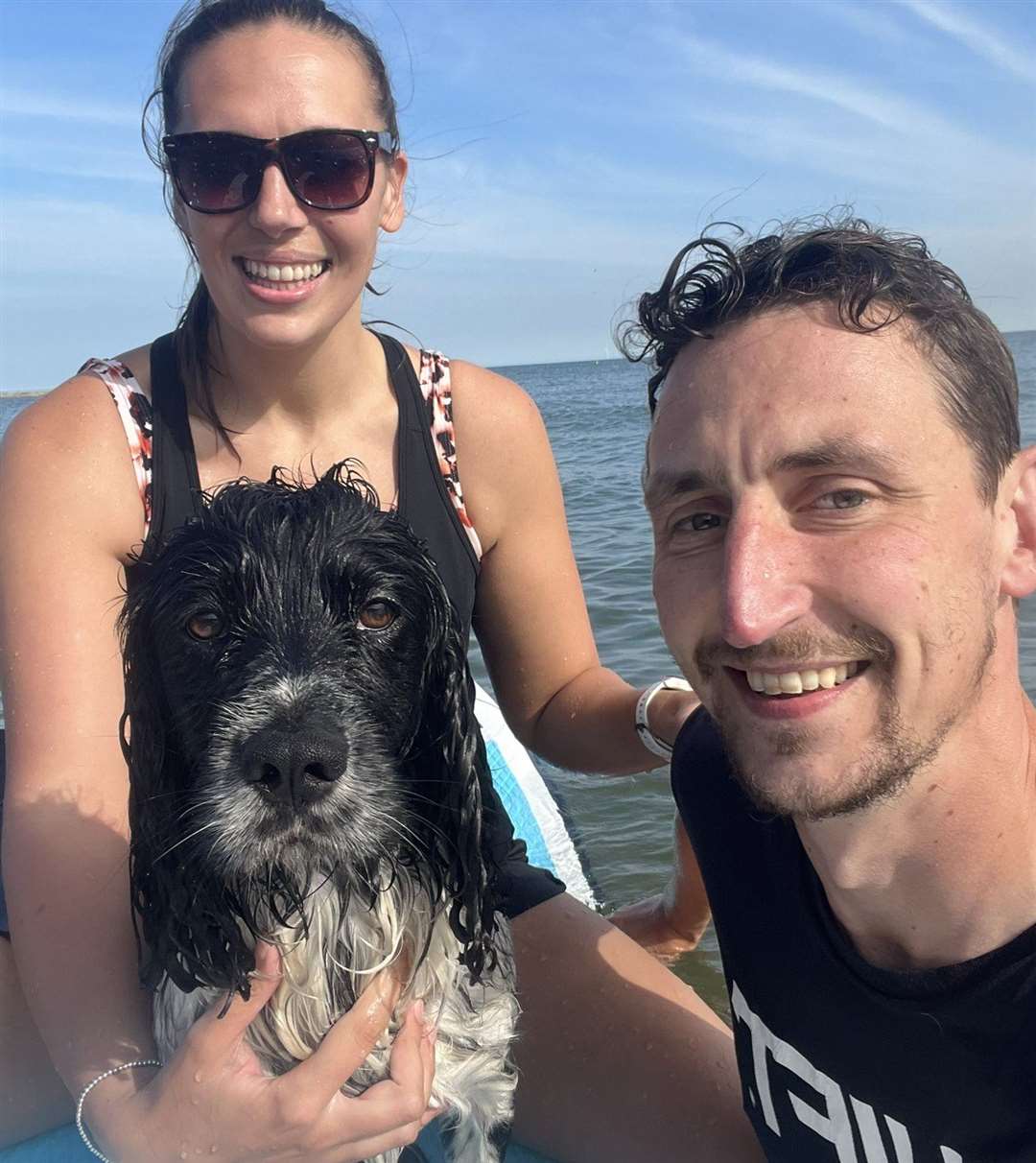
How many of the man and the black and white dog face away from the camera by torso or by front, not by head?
0

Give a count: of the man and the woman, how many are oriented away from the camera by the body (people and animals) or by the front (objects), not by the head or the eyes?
0

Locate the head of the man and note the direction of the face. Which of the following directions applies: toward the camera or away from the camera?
toward the camera

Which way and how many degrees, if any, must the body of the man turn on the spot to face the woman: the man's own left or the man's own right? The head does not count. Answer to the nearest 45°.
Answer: approximately 90° to the man's own right

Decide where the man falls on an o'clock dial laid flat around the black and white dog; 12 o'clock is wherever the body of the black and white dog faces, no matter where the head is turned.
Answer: The man is roughly at 10 o'clock from the black and white dog.

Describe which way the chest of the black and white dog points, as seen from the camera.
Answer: toward the camera

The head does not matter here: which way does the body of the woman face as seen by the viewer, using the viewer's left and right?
facing the viewer
